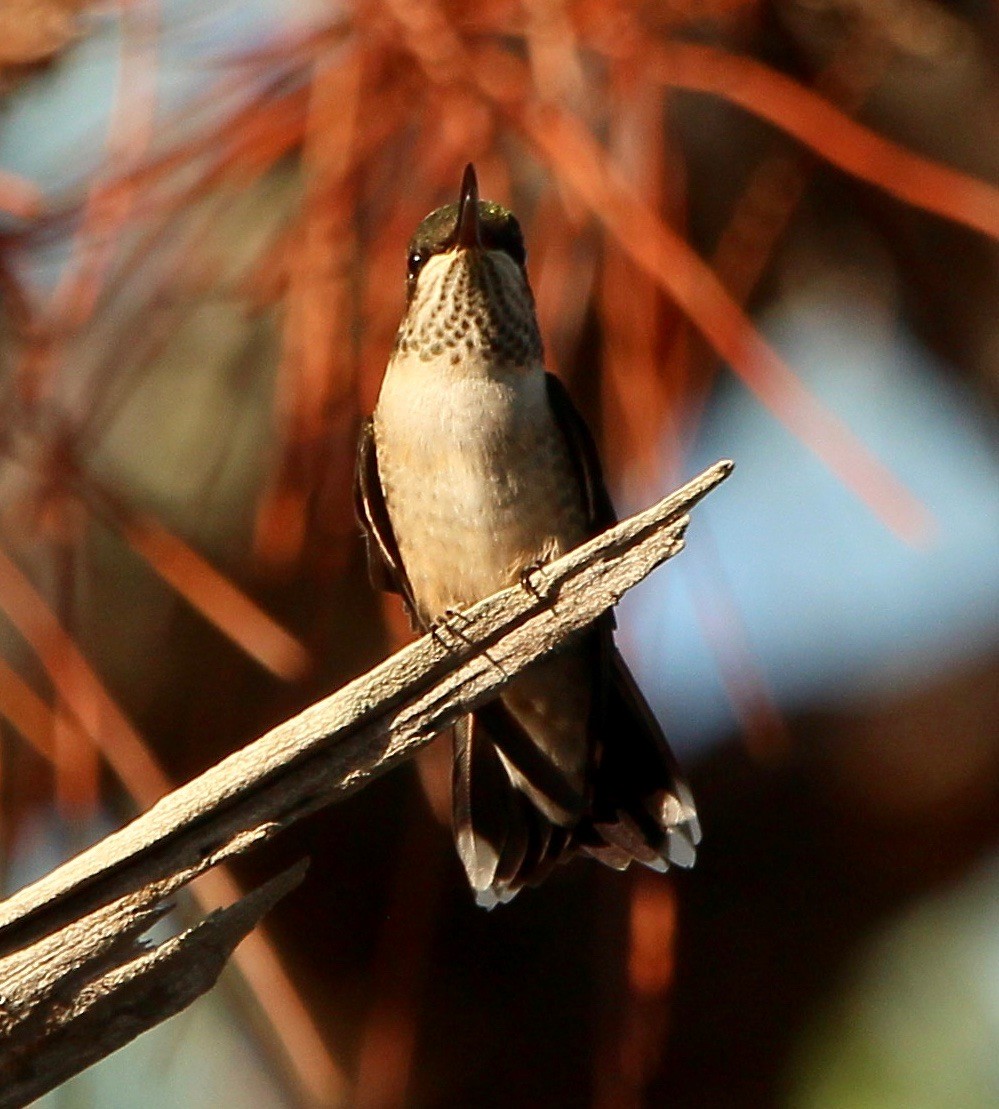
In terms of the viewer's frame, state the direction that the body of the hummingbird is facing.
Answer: toward the camera
